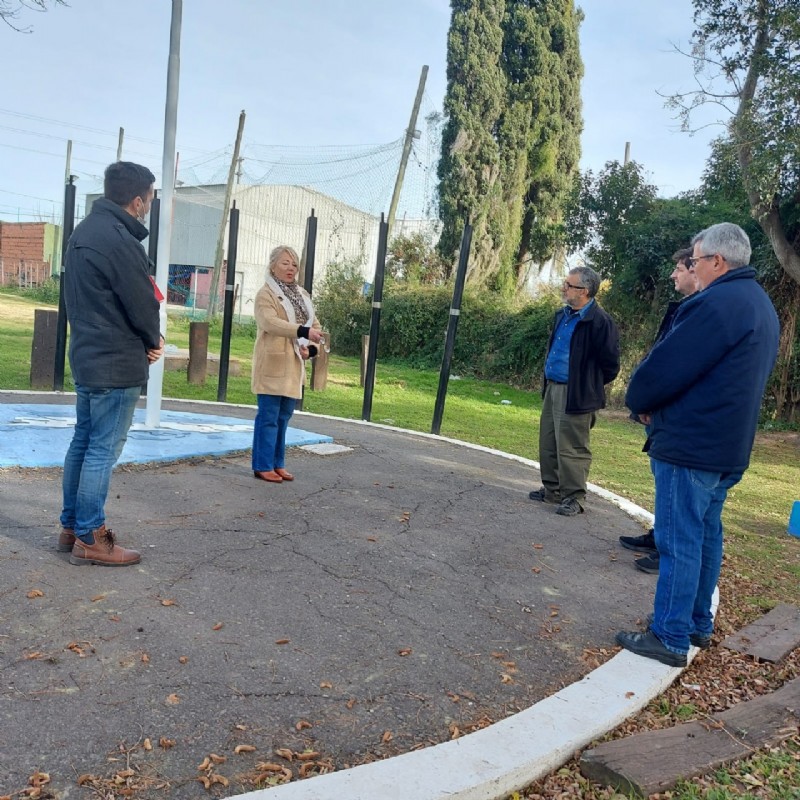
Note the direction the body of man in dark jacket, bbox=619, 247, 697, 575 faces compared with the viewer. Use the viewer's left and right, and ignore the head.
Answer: facing to the left of the viewer

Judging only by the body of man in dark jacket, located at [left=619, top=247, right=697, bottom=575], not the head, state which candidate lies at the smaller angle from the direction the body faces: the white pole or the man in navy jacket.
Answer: the white pole

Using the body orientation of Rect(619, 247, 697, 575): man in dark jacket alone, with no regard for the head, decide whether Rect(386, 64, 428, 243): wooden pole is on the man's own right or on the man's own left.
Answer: on the man's own right

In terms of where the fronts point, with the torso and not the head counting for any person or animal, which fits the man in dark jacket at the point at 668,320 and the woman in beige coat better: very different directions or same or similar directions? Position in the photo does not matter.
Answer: very different directions

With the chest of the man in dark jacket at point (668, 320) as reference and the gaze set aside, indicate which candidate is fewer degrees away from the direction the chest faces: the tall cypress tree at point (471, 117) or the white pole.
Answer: the white pole

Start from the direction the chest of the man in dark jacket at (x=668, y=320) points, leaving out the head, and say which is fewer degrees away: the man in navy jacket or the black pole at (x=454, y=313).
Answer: the black pole

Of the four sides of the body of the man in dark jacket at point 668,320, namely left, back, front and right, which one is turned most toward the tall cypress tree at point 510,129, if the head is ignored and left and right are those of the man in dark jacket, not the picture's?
right

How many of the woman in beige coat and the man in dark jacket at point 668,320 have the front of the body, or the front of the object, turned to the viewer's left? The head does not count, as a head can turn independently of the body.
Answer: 1

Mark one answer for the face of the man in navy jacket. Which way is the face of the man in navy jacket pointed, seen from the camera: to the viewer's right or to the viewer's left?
to the viewer's left

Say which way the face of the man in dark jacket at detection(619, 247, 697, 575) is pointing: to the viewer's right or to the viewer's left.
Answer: to the viewer's left

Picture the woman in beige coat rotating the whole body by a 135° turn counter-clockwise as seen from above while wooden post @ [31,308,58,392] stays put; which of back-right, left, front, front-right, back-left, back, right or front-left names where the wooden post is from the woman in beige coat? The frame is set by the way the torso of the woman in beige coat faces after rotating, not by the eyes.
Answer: front-left

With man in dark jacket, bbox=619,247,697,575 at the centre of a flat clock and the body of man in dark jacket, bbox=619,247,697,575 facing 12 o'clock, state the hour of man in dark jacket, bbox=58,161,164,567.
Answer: man in dark jacket, bbox=58,161,164,567 is roughly at 11 o'clock from man in dark jacket, bbox=619,247,697,575.

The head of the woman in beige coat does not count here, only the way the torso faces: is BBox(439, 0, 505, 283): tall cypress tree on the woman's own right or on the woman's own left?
on the woman's own left

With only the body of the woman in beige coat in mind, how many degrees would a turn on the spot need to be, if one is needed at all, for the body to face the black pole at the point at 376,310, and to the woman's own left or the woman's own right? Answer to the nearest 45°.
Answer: approximately 135° to the woman's own left

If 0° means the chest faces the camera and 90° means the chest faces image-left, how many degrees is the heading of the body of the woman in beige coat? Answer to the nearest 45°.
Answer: approximately 315°
